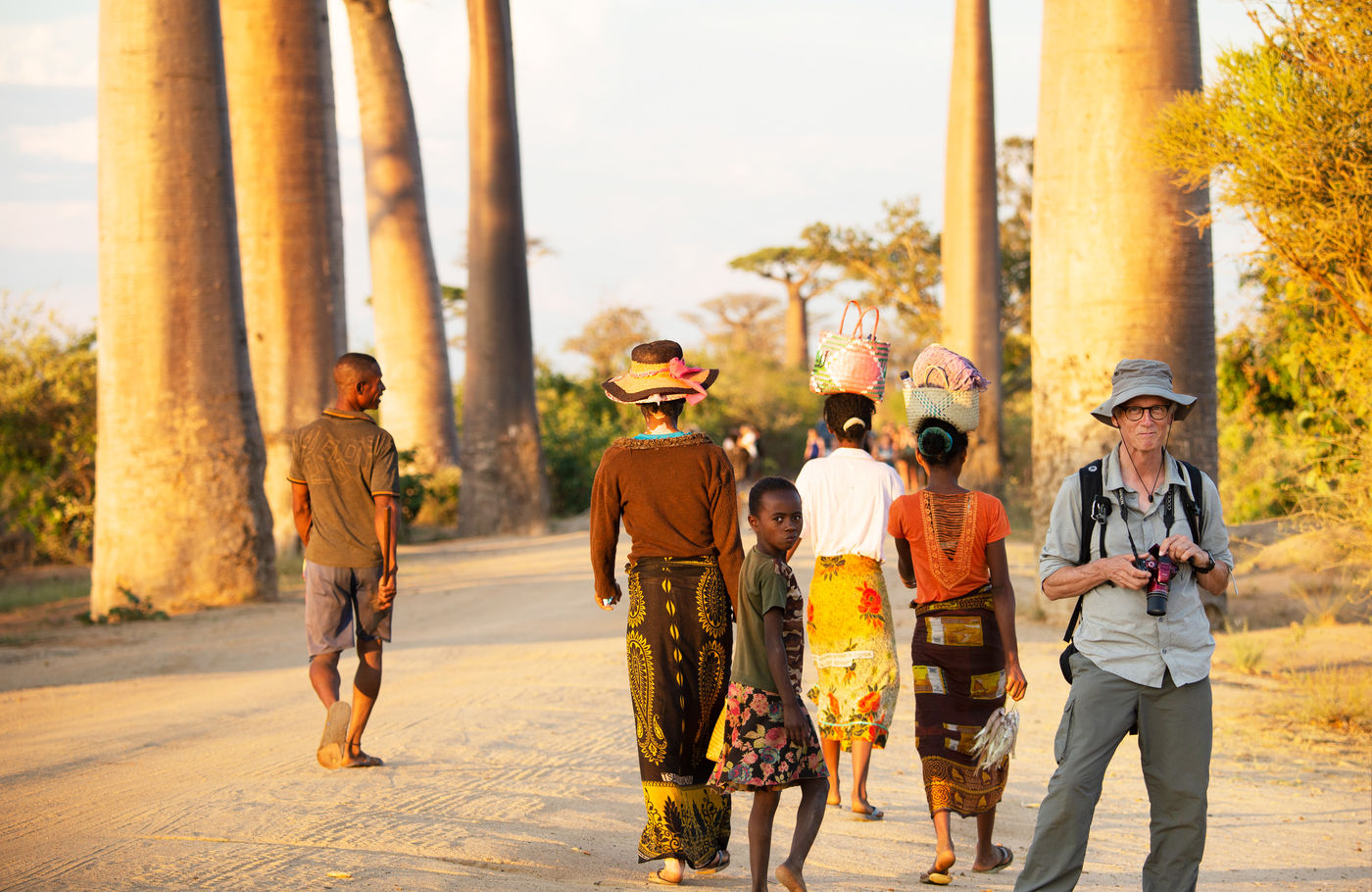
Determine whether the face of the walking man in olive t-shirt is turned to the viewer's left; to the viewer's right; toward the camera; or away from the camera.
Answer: to the viewer's right

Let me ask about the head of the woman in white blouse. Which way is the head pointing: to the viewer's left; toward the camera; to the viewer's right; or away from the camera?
away from the camera

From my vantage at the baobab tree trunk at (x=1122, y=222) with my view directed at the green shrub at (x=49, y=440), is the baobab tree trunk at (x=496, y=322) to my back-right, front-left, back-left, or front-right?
front-right

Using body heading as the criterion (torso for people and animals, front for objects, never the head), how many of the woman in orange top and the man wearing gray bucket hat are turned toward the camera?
1

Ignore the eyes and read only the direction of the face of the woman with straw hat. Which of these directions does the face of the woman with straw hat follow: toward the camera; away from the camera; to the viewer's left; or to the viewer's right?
away from the camera

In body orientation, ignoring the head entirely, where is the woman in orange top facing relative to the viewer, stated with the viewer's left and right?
facing away from the viewer

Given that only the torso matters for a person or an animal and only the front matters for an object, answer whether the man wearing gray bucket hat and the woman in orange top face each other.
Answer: no

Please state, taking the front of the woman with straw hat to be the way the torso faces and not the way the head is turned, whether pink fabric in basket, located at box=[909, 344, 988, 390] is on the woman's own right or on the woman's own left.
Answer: on the woman's own right

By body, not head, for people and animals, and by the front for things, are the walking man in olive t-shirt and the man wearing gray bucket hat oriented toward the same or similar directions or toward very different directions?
very different directions

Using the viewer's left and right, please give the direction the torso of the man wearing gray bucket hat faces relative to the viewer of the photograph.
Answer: facing the viewer

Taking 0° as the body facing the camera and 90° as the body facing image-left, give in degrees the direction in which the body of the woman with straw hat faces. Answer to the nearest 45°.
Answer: approximately 180°

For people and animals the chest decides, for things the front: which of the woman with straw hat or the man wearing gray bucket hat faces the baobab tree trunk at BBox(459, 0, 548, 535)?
the woman with straw hat

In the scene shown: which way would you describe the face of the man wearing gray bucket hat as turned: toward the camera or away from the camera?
toward the camera

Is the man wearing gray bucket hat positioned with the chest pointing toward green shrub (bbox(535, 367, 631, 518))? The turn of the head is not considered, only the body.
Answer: no

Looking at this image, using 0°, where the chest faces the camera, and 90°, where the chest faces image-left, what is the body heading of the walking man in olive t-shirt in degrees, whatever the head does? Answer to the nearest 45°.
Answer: approximately 225°

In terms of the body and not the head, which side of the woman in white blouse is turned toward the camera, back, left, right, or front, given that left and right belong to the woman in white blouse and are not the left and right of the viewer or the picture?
back

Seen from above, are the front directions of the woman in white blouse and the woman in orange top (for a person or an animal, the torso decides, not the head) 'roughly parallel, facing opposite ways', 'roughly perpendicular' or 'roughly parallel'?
roughly parallel

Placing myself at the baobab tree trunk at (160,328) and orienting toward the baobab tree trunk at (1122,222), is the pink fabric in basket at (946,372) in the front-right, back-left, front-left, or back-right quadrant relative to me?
front-right
